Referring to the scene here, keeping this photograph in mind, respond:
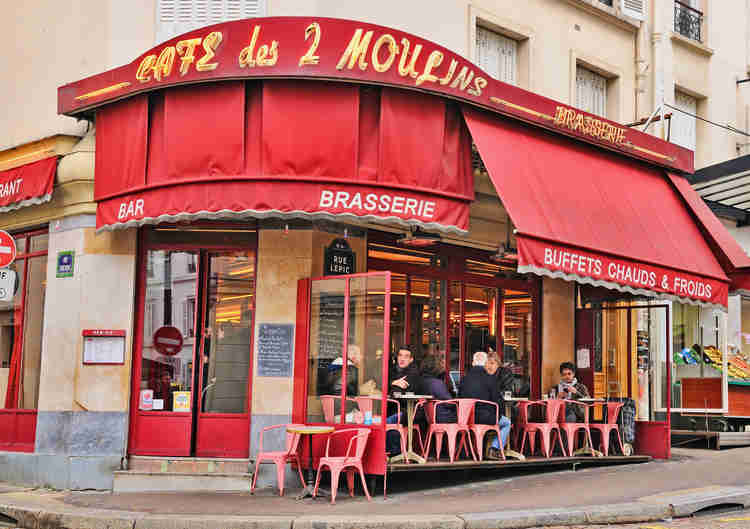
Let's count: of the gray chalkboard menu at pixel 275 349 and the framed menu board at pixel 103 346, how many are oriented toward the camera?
2

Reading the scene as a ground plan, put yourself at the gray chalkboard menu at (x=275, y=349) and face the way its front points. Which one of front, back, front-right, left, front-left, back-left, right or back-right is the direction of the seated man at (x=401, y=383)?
left

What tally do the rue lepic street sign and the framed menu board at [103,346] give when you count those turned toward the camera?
2

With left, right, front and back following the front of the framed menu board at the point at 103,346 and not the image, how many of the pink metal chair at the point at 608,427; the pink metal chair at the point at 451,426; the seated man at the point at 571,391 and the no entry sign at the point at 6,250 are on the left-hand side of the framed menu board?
3

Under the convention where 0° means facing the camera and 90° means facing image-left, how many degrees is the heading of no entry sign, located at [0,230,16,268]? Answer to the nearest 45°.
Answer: approximately 0°

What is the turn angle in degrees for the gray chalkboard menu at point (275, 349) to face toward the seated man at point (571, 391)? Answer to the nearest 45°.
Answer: approximately 135° to its left

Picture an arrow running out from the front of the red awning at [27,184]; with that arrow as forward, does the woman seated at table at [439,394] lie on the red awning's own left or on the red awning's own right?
on the red awning's own left

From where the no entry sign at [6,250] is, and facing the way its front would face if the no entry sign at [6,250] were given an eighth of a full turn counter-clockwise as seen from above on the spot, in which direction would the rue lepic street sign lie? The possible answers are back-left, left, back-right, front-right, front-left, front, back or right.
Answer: front-left
